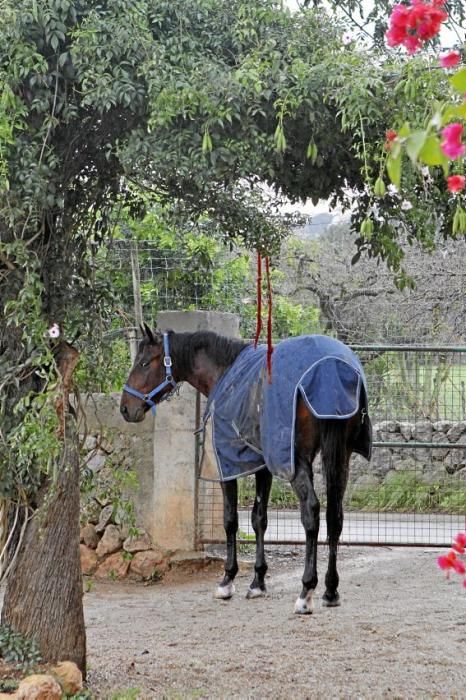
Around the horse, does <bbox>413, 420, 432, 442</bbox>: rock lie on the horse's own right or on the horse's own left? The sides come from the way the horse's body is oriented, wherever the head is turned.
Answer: on the horse's own right

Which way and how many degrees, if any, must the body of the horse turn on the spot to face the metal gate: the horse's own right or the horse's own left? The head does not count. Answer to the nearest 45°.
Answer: approximately 45° to the horse's own right

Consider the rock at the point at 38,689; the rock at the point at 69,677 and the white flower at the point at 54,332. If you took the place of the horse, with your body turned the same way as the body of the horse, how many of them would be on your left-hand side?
3

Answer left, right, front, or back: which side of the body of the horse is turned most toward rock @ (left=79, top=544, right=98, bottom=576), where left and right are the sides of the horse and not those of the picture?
front

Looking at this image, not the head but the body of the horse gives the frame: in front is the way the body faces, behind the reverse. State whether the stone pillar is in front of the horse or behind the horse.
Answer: in front

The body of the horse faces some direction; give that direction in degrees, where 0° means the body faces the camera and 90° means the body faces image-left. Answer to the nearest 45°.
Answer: approximately 135°

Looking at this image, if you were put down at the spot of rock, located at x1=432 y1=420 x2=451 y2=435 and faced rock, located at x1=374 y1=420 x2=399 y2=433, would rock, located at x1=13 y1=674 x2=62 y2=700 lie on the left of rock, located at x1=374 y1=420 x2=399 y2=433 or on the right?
left

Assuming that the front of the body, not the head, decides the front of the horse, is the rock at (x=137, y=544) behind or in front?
in front

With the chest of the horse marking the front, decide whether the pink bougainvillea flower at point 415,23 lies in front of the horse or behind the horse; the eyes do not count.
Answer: behind

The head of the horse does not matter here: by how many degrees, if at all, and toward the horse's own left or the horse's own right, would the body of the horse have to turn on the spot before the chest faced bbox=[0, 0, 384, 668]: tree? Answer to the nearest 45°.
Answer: approximately 90° to the horse's own left

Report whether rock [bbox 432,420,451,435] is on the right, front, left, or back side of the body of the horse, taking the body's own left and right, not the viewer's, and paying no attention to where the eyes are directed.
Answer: right

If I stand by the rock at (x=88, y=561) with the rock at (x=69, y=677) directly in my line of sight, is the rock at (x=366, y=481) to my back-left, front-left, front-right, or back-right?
back-left
